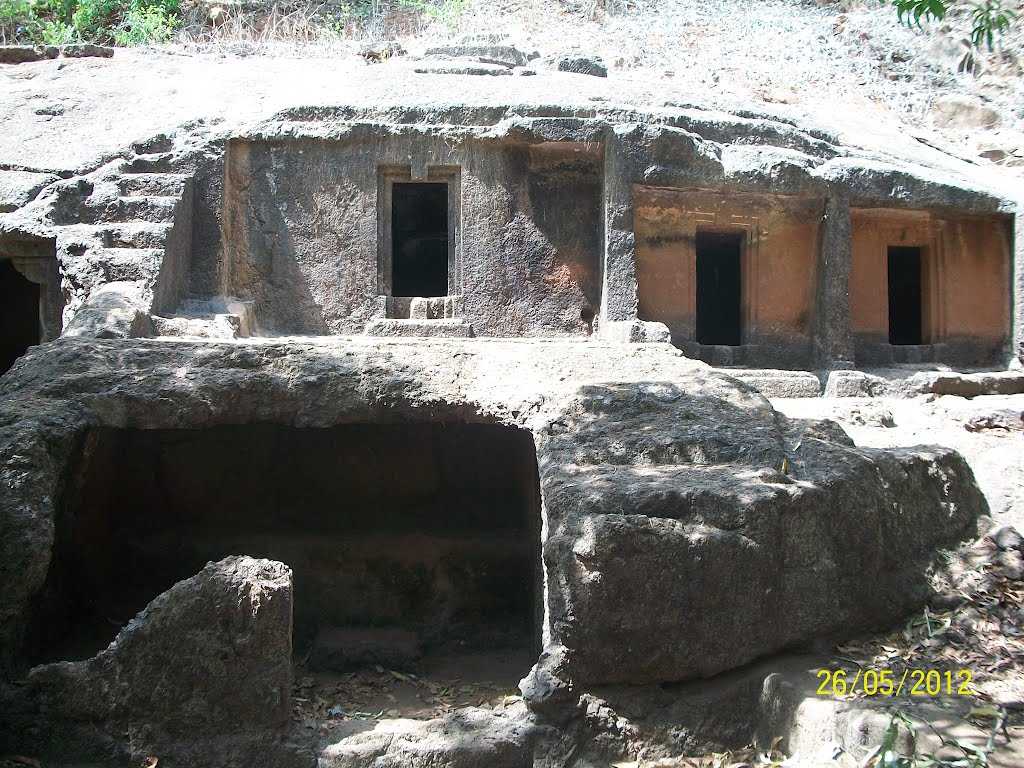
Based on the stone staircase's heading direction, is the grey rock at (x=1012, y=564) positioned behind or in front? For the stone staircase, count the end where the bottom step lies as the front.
in front

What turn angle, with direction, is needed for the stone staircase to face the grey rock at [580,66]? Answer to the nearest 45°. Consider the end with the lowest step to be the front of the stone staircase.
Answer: approximately 90° to its left

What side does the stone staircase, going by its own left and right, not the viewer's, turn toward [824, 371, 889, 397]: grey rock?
left

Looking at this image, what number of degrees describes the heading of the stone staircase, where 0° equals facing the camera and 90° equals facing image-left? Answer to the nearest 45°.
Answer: approximately 0°

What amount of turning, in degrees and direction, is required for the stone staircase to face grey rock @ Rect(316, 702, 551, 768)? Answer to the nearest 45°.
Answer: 0° — it already faces it

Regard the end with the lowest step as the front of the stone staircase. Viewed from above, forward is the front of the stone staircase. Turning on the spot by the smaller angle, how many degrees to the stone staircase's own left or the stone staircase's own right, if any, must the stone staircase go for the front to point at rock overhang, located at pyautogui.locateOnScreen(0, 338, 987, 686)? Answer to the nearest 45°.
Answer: approximately 45° to the stone staircase's own left

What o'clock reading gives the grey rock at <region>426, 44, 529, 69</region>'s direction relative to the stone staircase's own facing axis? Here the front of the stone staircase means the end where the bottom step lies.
The grey rock is roughly at 8 o'clock from the stone staircase.

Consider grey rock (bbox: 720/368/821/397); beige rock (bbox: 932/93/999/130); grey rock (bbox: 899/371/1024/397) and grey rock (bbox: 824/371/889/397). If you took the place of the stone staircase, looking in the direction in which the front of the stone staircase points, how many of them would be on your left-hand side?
4

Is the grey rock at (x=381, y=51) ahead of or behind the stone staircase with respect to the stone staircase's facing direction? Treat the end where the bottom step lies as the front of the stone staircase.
behind

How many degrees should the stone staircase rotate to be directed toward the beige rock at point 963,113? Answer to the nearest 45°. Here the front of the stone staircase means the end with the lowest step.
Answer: approximately 90° to its left

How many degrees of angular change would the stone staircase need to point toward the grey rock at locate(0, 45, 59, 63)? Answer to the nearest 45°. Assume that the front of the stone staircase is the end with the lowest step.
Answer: approximately 180°
